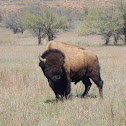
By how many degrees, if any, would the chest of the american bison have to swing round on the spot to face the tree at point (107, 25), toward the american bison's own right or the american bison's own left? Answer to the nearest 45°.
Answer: approximately 135° to the american bison's own right

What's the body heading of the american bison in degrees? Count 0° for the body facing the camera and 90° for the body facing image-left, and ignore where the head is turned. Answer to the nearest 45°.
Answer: approximately 45°

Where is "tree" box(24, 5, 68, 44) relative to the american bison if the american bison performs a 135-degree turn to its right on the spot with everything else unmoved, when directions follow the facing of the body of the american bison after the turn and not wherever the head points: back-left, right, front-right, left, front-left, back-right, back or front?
front
